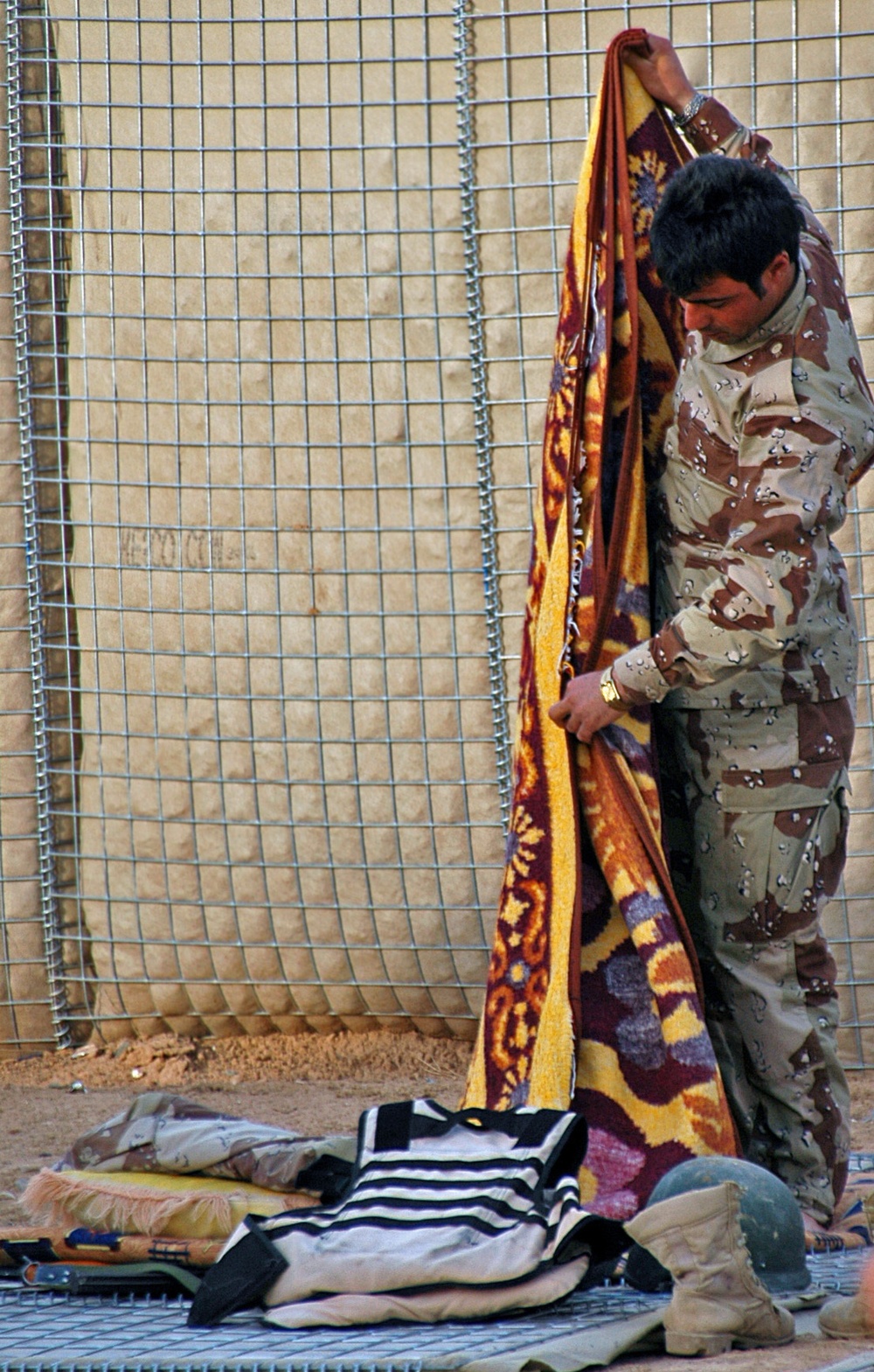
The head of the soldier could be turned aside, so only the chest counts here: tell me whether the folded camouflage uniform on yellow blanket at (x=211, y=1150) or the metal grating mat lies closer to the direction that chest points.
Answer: the folded camouflage uniform on yellow blanket

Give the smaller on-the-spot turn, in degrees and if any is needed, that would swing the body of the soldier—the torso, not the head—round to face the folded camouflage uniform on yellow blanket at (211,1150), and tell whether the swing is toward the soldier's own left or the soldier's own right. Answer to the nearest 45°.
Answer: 0° — they already face it

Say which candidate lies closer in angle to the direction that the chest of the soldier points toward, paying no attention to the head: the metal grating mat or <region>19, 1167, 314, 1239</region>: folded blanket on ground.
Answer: the folded blanket on ground

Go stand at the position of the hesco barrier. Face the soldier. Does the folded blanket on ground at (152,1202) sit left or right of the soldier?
right

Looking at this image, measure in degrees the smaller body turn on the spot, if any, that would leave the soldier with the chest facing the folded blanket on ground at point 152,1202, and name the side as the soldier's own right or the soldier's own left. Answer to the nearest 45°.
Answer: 0° — they already face it

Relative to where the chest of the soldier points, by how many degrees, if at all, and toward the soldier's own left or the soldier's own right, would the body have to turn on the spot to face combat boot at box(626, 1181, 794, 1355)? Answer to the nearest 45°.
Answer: approximately 90° to the soldier's own left

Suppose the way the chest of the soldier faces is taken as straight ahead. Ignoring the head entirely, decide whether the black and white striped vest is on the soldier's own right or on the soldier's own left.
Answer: on the soldier's own left

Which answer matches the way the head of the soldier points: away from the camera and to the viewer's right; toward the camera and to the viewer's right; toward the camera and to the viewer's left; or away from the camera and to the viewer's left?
toward the camera and to the viewer's left

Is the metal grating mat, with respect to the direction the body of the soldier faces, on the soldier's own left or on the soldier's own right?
on the soldier's own left

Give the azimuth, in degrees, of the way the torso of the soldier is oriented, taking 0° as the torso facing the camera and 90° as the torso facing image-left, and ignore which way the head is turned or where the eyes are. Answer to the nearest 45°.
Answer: approximately 90°

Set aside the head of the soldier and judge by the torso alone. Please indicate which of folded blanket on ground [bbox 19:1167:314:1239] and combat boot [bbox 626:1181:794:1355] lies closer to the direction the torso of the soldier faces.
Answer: the folded blanket on ground
